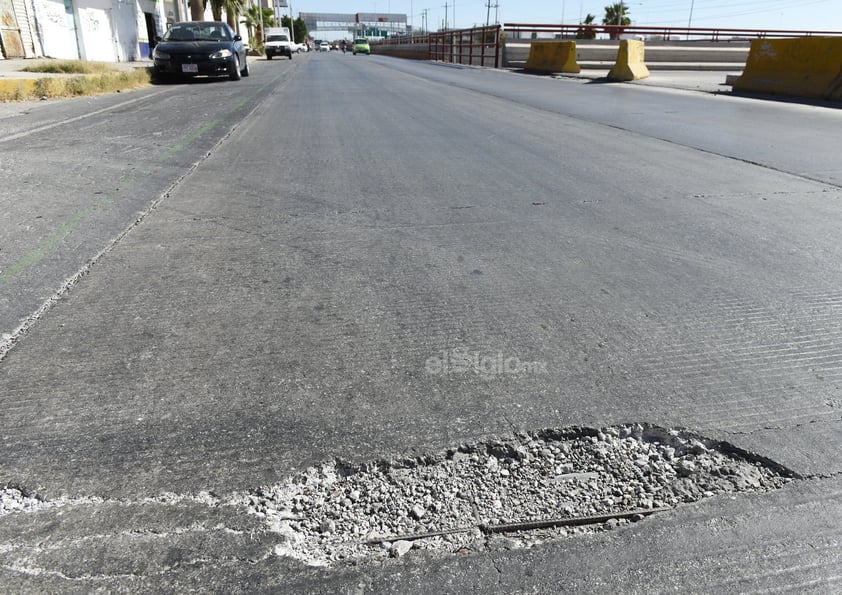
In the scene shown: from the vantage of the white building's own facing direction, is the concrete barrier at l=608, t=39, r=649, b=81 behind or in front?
in front

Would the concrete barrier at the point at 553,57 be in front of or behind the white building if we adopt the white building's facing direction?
in front

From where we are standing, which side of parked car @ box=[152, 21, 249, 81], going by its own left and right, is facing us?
front

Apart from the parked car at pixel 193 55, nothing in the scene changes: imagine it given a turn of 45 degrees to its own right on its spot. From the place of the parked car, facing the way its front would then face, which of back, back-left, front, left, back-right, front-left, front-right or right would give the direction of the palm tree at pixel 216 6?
back-right

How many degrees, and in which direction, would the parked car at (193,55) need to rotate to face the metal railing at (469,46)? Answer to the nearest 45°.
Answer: approximately 135° to its left

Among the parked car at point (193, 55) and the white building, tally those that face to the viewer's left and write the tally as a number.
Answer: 0

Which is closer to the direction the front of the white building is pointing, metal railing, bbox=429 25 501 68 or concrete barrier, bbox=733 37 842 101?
the concrete barrier

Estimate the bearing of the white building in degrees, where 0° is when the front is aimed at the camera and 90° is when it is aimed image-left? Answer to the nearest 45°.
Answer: approximately 315°

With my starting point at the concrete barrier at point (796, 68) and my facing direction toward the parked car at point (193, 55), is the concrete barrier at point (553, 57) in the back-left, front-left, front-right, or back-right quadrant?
front-right
